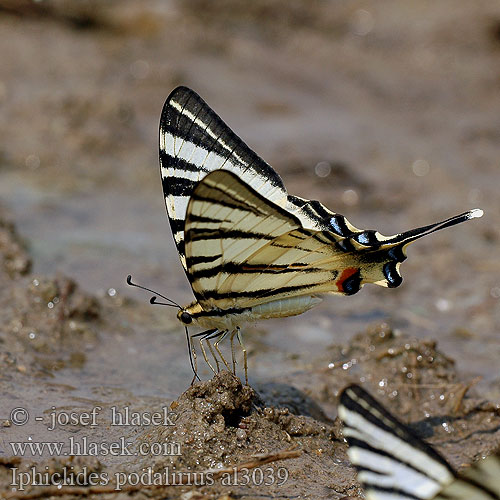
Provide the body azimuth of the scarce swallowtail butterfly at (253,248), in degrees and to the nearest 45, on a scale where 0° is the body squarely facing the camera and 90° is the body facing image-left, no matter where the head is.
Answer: approximately 90°

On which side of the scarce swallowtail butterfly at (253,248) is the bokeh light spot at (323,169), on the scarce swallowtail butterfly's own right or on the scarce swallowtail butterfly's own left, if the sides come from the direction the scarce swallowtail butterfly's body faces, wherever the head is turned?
on the scarce swallowtail butterfly's own right
